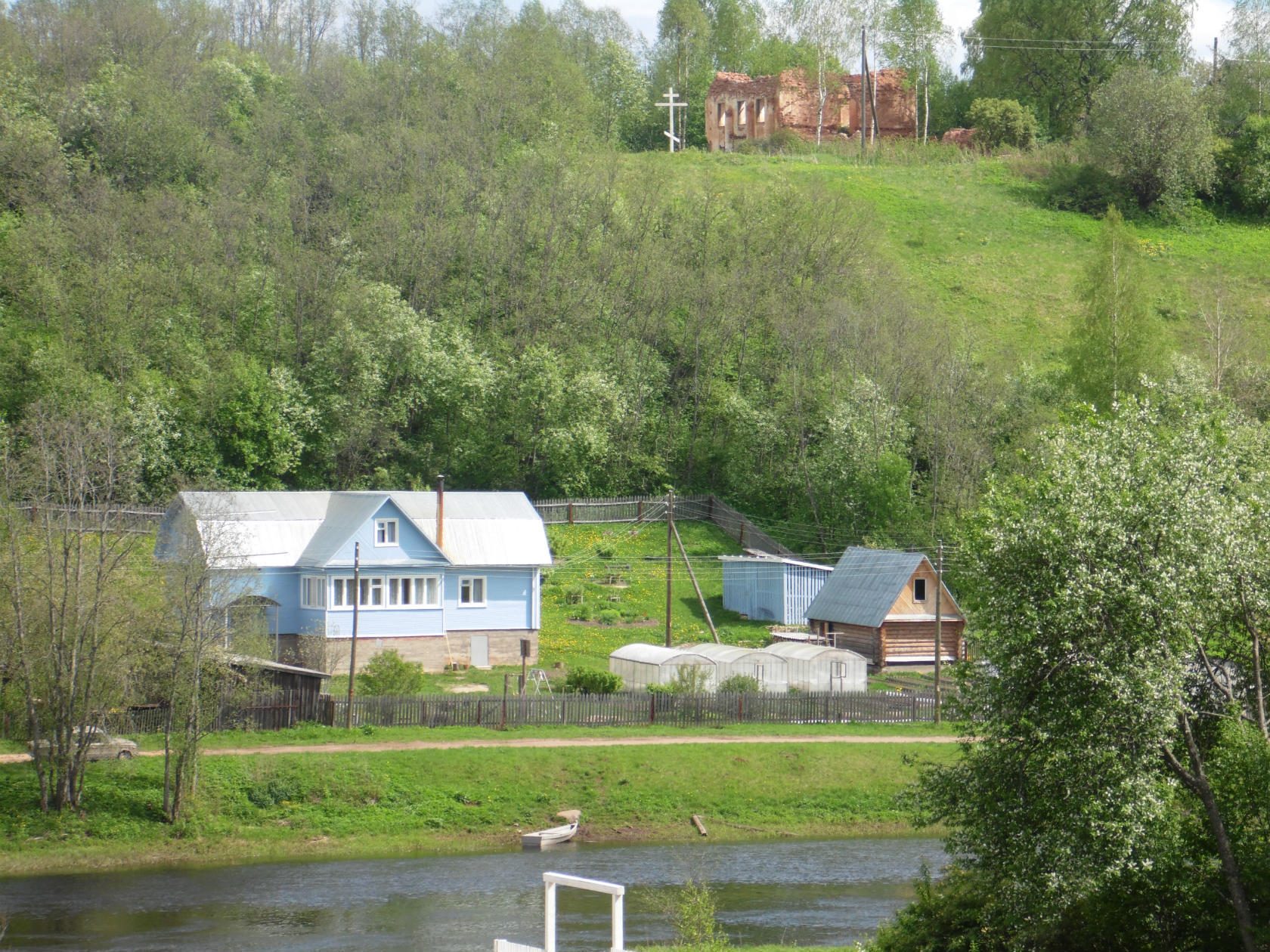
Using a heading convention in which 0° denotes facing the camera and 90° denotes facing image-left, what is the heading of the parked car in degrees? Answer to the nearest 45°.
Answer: approximately 270°

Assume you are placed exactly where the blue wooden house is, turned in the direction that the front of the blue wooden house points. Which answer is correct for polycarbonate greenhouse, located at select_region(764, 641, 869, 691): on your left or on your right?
on your left

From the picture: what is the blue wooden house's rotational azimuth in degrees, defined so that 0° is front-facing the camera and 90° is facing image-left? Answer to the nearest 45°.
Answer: approximately 0°

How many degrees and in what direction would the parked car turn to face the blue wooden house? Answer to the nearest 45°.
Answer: approximately 45° to its left

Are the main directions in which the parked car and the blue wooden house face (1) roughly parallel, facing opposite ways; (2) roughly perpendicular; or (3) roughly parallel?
roughly perpendicular

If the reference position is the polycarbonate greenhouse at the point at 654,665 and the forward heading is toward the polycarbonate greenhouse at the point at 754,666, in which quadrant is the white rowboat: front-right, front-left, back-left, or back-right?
back-right

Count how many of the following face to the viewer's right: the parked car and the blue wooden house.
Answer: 1

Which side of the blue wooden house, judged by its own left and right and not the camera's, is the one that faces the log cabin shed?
left
